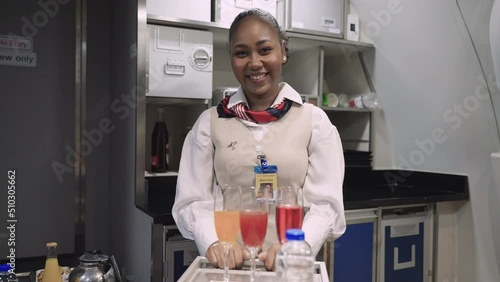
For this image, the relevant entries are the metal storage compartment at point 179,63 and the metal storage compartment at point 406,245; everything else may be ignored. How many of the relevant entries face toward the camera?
2

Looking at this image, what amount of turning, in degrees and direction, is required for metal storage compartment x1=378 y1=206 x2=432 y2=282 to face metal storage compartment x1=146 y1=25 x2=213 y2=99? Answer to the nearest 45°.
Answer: approximately 45° to its right

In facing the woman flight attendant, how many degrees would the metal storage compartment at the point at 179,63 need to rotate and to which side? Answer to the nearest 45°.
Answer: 0° — it already faces them

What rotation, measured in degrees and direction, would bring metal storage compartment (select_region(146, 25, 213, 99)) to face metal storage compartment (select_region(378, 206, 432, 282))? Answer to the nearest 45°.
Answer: approximately 90° to its left

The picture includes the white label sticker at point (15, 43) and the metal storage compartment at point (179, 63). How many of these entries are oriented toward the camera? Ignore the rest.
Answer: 2

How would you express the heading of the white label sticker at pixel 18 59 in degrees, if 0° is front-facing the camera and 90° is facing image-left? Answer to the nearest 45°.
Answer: approximately 0°

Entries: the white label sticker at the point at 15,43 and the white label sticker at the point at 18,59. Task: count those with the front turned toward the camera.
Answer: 2
